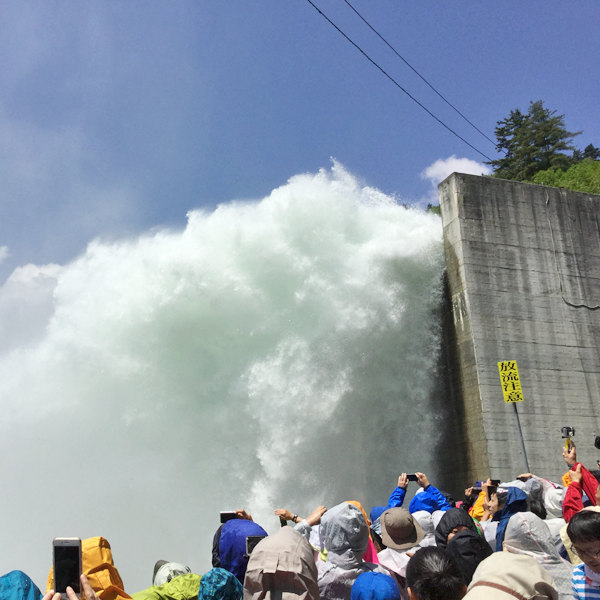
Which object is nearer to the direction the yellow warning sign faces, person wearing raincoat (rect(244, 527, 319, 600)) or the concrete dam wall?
the person wearing raincoat

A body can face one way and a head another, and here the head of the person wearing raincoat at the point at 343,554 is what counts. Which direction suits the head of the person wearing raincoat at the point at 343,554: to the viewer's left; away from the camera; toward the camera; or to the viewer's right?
away from the camera

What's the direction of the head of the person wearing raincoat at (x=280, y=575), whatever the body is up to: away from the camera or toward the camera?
away from the camera

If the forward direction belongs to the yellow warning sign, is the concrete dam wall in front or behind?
behind

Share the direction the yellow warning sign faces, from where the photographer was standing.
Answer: facing the viewer

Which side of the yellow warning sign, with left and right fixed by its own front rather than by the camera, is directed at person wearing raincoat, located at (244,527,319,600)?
front

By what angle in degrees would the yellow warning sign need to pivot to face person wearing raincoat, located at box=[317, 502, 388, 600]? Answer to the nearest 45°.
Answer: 0° — it already faces them

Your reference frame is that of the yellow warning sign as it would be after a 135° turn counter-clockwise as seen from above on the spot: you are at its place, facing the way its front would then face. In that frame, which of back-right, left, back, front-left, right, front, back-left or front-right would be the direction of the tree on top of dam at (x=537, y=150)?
front-left

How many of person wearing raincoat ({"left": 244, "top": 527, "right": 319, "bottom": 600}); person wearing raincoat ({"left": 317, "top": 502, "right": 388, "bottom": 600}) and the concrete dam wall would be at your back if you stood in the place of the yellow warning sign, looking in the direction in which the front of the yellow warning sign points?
1
